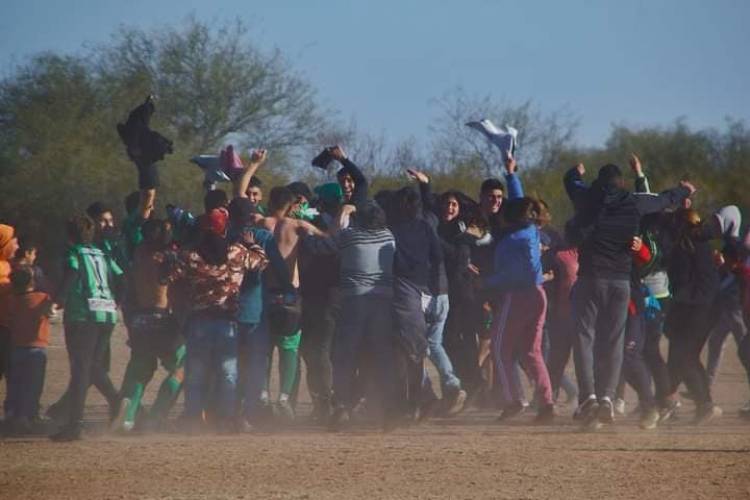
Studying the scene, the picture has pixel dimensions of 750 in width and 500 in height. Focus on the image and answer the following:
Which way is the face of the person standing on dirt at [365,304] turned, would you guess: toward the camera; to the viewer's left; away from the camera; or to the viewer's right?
away from the camera

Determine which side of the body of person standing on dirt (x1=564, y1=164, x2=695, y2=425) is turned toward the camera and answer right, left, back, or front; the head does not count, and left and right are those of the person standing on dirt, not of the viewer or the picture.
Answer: back

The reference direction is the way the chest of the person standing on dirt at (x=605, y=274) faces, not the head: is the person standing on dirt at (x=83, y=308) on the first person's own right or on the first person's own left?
on the first person's own left

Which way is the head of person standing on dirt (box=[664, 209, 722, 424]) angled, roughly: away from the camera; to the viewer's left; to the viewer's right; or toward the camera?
away from the camera

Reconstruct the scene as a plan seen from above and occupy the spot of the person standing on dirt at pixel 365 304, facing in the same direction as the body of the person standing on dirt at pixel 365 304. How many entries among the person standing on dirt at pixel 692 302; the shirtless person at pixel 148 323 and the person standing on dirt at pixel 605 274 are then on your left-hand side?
1

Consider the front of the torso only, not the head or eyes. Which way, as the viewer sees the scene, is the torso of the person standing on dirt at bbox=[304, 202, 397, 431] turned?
away from the camera

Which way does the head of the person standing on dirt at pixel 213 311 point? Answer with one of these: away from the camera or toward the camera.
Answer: away from the camera

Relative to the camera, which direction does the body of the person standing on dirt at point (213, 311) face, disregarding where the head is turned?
away from the camera
